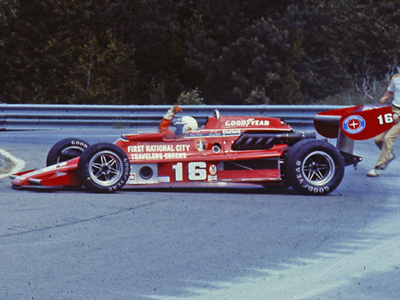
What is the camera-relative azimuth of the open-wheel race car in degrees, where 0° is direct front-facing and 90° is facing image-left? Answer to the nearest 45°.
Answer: approximately 90°

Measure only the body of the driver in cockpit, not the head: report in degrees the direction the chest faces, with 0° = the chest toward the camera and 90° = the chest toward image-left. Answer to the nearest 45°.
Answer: approximately 90°

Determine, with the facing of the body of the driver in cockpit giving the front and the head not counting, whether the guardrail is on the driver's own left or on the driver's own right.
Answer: on the driver's own right

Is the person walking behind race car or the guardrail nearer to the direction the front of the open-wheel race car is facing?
the guardrail

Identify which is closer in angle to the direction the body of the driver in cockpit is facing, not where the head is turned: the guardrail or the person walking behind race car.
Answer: the guardrail
